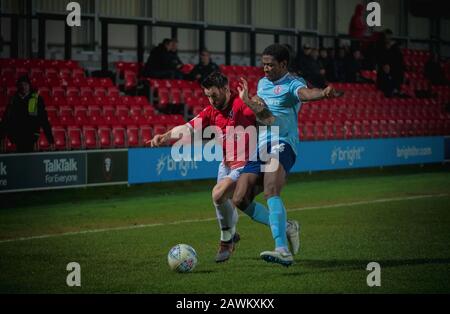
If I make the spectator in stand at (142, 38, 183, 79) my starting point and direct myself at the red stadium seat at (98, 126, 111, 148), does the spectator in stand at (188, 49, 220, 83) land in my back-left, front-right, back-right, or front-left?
back-left

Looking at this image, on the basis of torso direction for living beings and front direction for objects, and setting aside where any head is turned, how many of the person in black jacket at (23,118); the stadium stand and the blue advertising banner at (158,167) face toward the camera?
3

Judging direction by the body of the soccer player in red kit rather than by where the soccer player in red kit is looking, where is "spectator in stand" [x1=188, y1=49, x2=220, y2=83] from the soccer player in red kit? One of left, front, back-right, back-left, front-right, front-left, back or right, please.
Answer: back-right

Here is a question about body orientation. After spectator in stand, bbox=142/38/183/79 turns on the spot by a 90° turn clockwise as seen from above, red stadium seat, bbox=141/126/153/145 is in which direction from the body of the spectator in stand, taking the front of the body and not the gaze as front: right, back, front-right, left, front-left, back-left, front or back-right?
front-left

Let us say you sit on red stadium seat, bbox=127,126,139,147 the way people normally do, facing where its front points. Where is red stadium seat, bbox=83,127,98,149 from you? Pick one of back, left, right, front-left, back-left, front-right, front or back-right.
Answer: front-right

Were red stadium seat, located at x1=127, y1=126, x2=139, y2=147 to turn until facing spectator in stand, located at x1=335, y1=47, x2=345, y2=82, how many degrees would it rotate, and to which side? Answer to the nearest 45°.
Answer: approximately 135° to its left

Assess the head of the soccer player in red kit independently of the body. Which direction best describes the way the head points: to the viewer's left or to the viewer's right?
to the viewer's left

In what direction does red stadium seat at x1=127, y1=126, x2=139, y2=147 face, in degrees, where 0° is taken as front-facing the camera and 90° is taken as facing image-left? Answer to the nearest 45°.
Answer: approximately 0°

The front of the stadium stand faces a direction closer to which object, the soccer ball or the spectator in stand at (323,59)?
the soccer ball

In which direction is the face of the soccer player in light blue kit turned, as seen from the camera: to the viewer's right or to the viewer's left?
to the viewer's left

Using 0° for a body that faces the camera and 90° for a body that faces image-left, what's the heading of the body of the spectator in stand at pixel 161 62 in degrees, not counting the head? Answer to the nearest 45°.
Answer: approximately 315°

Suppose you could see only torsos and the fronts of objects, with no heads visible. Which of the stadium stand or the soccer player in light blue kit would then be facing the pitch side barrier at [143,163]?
the stadium stand

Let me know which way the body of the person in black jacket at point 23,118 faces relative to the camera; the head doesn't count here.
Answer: toward the camera

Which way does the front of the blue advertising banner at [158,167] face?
toward the camera

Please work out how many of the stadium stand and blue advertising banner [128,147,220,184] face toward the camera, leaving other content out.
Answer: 2

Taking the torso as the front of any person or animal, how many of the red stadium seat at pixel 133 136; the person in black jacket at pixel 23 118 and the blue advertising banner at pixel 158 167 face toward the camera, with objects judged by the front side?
3
